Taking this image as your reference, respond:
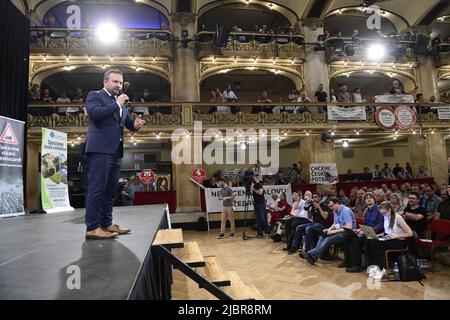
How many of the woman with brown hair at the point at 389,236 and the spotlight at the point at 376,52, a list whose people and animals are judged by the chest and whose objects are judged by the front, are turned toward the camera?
1

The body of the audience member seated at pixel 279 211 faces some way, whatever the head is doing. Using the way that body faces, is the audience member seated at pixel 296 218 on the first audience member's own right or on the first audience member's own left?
on the first audience member's own left

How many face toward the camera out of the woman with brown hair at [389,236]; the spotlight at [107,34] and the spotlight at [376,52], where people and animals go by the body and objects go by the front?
2

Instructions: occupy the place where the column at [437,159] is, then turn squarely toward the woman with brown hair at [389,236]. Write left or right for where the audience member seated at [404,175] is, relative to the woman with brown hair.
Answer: right

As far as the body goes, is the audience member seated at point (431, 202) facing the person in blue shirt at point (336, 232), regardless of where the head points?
yes

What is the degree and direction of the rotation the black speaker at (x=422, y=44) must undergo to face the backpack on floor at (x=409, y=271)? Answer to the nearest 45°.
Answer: approximately 45° to its left

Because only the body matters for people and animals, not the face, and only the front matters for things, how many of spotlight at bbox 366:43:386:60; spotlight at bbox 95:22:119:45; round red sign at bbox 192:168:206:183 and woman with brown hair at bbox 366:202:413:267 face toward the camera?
3
